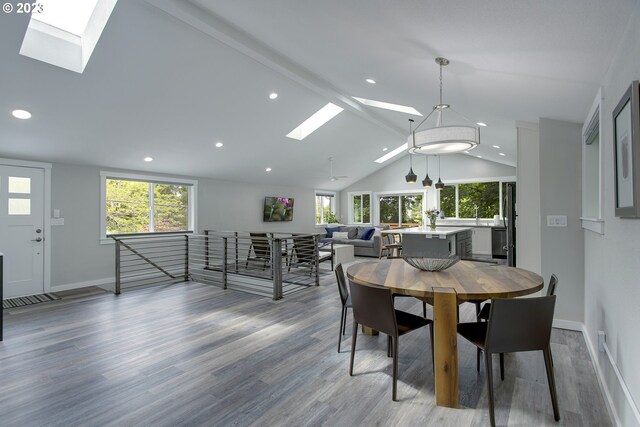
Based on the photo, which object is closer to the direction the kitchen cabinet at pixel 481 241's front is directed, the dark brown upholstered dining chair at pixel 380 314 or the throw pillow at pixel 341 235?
the dark brown upholstered dining chair

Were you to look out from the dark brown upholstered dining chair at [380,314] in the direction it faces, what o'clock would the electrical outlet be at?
The electrical outlet is roughly at 1 o'clock from the dark brown upholstered dining chair.

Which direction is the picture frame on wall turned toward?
to the viewer's left

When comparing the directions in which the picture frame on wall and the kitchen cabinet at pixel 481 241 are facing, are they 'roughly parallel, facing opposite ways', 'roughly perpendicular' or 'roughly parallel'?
roughly perpendicular

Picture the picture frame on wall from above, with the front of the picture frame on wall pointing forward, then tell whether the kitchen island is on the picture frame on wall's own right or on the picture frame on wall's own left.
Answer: on the picture frame on wall's own right

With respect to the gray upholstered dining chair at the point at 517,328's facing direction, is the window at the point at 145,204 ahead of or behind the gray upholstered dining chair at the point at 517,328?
ahead

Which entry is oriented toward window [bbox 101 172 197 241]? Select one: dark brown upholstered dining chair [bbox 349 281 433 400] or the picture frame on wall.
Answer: the picture frame on wall

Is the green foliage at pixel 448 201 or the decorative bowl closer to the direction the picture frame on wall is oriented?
the decorative bowl

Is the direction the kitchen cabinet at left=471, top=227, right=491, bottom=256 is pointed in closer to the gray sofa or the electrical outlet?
the electrical outlet

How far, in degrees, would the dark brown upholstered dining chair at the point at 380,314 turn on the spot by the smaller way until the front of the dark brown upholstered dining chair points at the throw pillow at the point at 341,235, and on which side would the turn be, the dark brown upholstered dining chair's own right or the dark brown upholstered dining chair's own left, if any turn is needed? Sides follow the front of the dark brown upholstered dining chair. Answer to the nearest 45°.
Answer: approximately 45° to the dark brown upholstered dining chair's own left

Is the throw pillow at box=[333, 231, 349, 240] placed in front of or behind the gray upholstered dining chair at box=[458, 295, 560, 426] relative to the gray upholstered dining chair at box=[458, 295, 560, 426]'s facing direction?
in front

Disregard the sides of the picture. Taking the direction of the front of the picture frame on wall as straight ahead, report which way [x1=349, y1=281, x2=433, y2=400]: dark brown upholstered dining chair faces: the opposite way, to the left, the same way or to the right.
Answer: to the right
